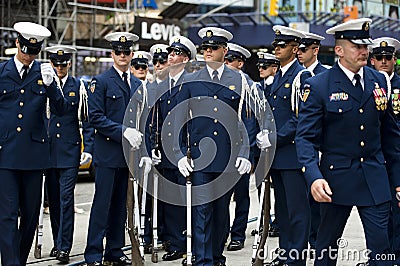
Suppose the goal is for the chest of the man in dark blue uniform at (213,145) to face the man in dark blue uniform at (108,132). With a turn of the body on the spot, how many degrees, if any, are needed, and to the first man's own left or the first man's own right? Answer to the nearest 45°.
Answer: approximately 90° to the first man's own right

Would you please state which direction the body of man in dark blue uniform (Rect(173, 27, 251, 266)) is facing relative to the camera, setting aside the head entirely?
toward the camera

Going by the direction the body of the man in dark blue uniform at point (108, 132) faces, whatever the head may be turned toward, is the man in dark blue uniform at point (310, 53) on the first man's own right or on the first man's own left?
on the first man's own left

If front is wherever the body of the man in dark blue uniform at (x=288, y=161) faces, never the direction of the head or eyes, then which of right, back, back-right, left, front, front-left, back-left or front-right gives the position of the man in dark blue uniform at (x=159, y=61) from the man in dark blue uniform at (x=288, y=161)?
right

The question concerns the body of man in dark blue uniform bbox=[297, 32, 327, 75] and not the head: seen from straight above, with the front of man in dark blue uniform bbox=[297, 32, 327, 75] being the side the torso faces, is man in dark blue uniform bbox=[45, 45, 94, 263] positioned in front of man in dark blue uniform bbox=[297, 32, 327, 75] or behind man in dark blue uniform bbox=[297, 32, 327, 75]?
in front

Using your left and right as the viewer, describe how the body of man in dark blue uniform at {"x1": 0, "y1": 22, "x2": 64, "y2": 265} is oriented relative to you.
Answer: facing the viewer

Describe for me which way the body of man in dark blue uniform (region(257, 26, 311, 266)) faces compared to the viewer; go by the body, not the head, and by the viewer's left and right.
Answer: facing the viewer and to the left of the viewer

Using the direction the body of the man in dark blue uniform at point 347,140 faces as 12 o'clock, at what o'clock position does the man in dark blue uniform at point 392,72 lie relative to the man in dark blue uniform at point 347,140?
the man in dark blue uniform at point 392,72 is roughly at 8 o'clock from the man in dark blue uniform at point 347,140.
